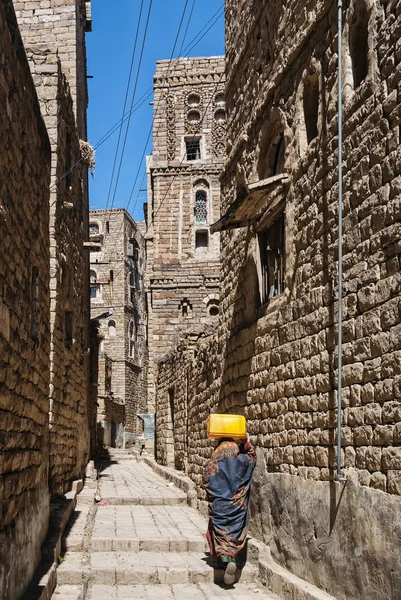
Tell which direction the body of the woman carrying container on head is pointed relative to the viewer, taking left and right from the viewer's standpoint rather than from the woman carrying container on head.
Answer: facing away from the viewer

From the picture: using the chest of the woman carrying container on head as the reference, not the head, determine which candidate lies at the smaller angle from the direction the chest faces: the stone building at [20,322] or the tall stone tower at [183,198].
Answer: the tall stone tower

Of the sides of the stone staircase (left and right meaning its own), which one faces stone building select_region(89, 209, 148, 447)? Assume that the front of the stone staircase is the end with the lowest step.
back

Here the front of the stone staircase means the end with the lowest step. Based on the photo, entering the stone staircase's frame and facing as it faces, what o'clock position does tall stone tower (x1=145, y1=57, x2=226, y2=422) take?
The tall stone tower is roughly at 6 o'clock from the stone staircase.

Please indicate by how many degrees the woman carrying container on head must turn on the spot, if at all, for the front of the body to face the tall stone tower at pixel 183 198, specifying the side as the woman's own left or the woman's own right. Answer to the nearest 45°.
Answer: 0° — they already face it

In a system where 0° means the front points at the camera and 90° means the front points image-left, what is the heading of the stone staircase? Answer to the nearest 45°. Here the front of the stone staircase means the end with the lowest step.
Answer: approximately 0°
